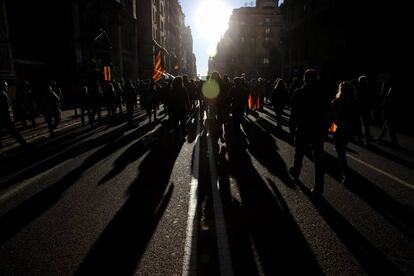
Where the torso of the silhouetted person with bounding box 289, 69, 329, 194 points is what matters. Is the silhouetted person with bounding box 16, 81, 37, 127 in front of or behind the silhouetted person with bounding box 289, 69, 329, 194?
in front

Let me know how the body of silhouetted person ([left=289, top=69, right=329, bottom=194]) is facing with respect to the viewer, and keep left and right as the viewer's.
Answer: facing away from the viewer and to the left of the viewer

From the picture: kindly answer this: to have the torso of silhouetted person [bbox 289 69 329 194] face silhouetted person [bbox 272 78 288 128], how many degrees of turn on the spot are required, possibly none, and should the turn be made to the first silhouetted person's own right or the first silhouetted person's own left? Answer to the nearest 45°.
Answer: approximately 45° to the first silhouetted person's own right

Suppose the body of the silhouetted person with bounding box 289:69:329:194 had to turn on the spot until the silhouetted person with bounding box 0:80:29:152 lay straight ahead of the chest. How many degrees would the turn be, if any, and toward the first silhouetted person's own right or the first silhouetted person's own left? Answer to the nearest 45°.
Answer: approximately 45° to the first silhouetted person's own left

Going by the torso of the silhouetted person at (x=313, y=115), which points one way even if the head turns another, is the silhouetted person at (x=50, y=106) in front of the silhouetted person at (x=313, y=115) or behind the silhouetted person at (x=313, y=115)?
in front

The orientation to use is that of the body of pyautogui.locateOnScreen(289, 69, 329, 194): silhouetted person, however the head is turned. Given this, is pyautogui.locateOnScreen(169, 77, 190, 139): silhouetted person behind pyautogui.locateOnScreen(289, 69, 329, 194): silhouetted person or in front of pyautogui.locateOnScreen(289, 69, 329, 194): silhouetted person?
in front

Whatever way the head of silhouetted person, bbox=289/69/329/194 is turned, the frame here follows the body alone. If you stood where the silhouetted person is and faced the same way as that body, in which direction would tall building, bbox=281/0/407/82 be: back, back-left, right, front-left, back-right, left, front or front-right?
front-right

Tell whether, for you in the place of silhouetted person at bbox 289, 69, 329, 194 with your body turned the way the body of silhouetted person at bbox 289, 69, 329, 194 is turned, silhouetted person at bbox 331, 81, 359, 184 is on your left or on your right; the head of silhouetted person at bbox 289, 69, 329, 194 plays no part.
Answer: on your right
